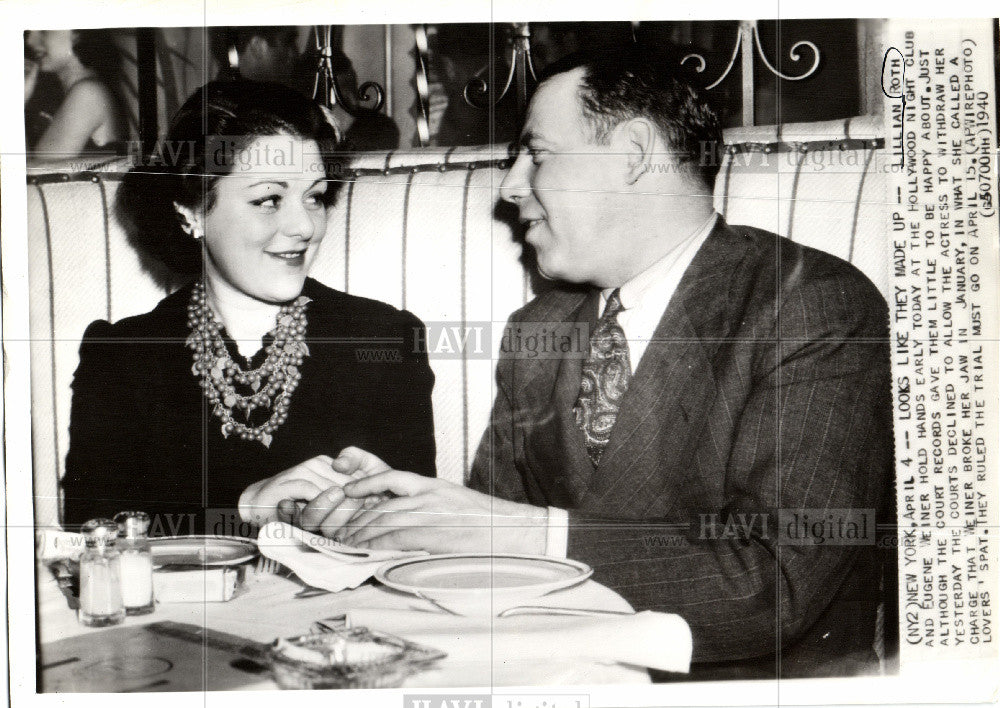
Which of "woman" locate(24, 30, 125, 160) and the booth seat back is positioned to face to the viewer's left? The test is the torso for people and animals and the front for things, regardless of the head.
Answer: the woman

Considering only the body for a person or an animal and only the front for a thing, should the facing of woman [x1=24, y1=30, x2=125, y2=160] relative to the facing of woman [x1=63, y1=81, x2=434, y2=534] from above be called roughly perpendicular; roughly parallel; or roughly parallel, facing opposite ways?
roughly perpendicular

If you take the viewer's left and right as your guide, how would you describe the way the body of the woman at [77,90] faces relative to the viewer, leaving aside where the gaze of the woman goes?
facing to the left of the viewer

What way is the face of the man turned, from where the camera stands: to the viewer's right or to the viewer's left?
to the viewer's left

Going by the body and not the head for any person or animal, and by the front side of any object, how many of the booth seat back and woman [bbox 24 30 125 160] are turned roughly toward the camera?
1
